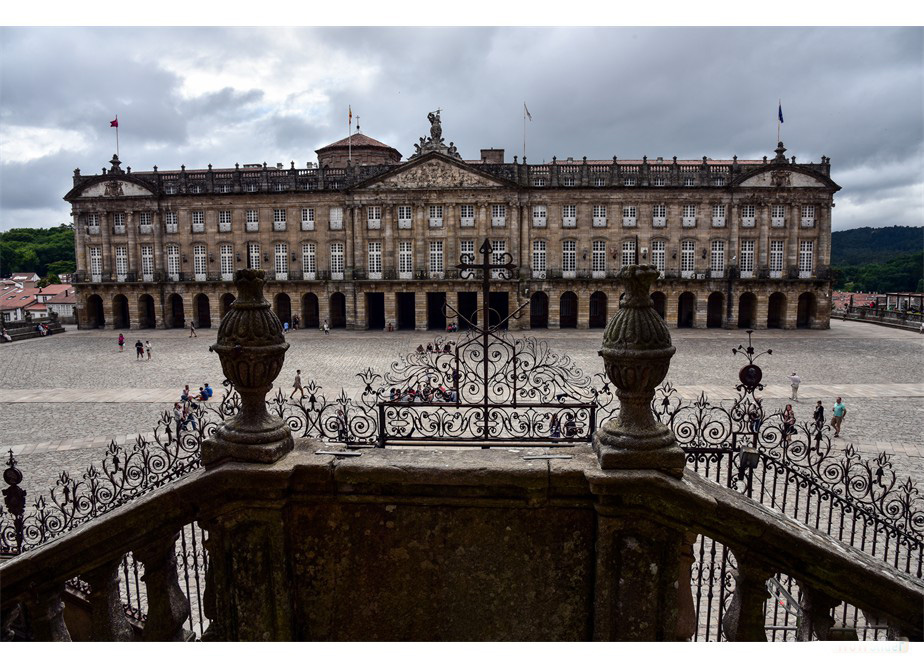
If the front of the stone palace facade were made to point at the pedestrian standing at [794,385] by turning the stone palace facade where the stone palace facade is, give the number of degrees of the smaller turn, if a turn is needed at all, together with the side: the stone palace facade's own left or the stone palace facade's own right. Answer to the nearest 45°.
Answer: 0° — it already faces them

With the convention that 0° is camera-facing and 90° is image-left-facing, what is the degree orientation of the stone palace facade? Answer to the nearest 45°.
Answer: approximately 0°
